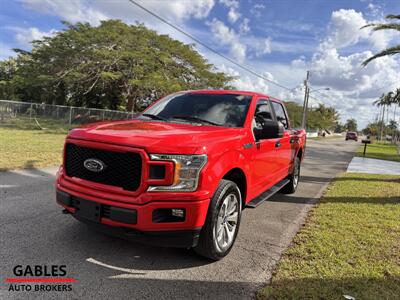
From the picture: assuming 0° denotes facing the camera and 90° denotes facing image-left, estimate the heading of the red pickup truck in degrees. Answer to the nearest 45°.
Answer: approximately 45°

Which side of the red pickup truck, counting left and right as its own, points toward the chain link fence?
right

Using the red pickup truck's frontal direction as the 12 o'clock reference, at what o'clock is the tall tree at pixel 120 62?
The tall tree is roughly at 4 o'clock from the red pickup truck.
